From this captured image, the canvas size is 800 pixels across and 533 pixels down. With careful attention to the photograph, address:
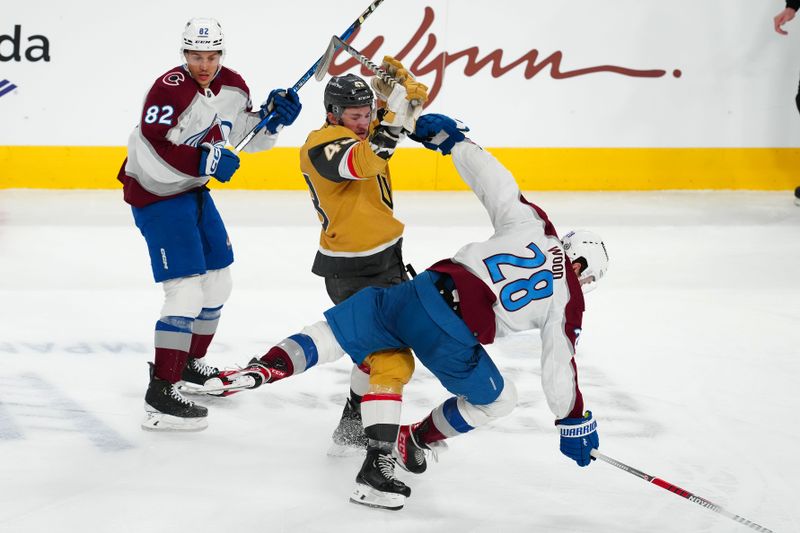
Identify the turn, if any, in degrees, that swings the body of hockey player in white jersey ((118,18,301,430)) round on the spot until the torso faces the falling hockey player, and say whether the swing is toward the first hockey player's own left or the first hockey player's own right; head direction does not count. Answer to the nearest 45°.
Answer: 0° — they already face them
